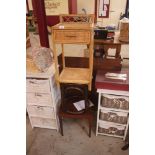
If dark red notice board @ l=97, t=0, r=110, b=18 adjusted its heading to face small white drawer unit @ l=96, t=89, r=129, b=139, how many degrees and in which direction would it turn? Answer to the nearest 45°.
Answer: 0° — it already faces it

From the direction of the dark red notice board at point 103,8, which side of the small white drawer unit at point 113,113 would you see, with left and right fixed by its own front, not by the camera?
back

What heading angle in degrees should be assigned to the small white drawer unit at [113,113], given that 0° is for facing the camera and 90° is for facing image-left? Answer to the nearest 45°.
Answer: approximately 0°

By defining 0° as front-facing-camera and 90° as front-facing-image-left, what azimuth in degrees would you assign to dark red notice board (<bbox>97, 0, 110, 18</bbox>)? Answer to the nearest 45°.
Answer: approximately 0°

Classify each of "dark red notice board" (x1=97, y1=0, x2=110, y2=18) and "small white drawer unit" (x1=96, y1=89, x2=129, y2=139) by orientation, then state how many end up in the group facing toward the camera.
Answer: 2

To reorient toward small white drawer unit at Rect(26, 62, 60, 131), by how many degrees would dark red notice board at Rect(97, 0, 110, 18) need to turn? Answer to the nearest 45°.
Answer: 0° — it already faces it
